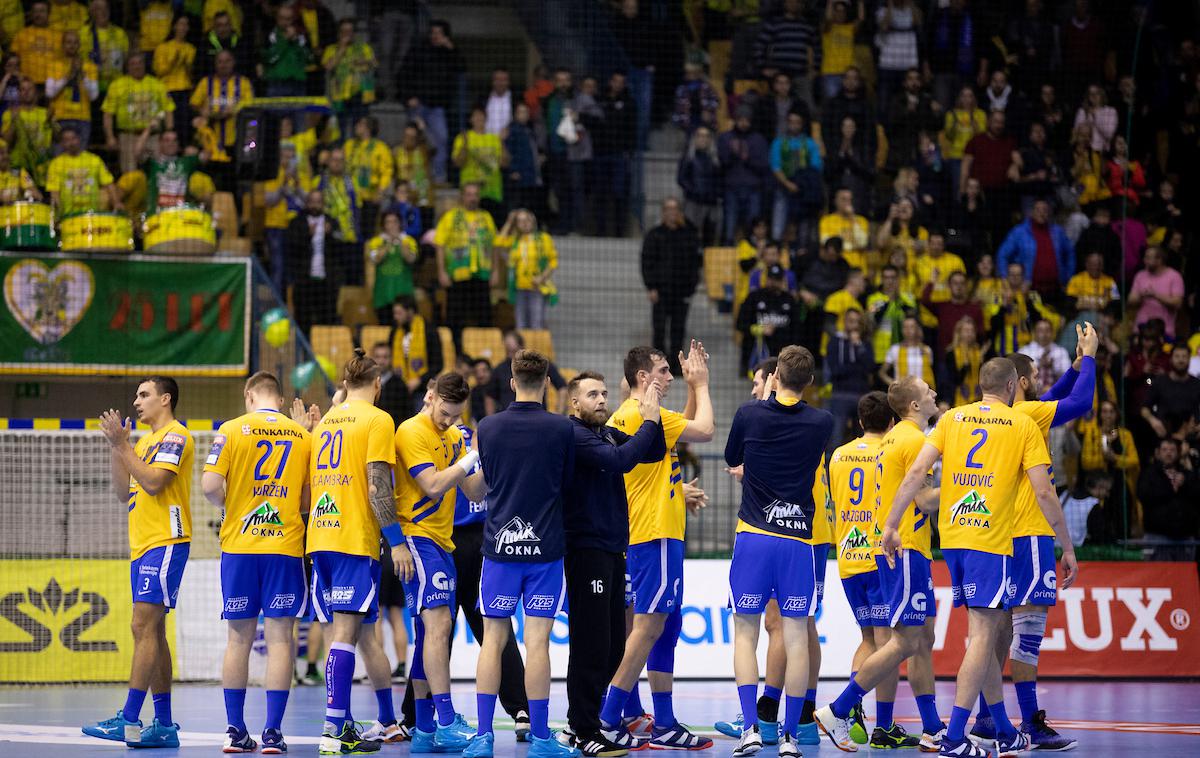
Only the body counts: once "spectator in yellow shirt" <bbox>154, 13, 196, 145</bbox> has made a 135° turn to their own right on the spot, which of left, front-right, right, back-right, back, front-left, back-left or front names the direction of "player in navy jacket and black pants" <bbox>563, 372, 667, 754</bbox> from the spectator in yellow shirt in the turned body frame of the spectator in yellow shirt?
left

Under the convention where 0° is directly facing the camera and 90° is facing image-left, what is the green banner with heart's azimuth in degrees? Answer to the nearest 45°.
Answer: approximately 0°

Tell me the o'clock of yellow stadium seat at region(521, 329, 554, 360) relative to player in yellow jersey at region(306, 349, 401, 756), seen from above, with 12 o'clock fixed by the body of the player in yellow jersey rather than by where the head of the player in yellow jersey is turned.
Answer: The yellow stadium seat is roughly at 11 o'clock from the player in yellow jersey.

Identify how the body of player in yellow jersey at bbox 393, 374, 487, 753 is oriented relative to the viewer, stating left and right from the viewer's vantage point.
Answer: facing the viewer and to the right of the viewer

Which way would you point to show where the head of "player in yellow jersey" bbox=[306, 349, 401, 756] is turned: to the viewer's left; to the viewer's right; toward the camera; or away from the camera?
away from the camera

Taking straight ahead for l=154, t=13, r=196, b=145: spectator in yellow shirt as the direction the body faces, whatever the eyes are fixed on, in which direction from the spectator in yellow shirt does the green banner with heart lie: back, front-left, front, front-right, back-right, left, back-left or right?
front-right

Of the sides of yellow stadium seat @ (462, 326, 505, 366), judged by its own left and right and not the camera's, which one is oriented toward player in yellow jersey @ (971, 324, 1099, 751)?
front

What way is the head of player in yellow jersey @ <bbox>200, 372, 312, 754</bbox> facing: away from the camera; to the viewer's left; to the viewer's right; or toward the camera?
away from the camera

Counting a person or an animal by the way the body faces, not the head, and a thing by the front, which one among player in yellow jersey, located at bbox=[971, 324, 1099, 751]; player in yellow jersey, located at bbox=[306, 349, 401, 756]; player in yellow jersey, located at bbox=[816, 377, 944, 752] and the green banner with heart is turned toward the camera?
the green banner with heart

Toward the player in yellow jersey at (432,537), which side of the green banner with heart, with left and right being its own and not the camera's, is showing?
front

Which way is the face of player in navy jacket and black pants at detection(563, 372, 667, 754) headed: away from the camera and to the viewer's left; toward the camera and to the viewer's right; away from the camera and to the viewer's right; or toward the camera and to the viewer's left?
toward the camera and to the viewer's right

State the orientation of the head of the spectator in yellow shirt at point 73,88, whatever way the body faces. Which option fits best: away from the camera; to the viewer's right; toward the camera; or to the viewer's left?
toward the camera

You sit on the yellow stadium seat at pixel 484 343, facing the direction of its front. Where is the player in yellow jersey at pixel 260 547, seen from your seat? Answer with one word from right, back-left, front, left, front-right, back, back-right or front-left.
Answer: front

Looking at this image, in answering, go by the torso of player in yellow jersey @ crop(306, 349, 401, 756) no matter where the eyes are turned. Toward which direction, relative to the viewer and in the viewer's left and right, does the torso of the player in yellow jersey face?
facing away from the viewer and to the right of the viewer
